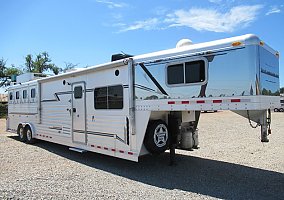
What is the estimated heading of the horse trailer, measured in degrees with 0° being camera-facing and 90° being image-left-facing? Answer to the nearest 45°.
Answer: approximately 315°

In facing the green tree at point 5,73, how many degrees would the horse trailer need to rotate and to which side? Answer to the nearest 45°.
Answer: approximately 180°

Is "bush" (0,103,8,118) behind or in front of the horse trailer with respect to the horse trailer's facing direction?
behind
